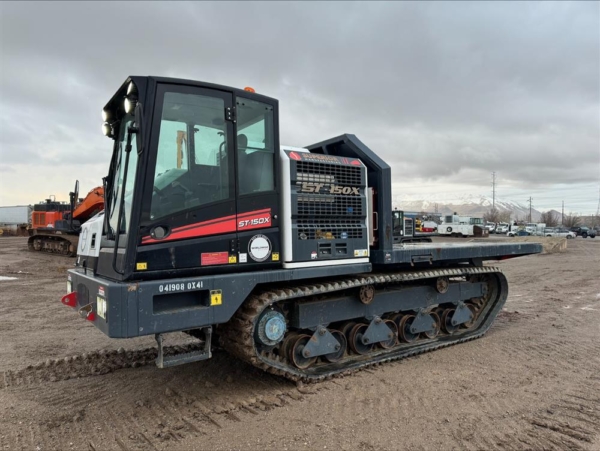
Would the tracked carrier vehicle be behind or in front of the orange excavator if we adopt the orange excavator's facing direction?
in front

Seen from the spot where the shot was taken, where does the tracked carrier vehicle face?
facing the viewer and to the left of the viewer

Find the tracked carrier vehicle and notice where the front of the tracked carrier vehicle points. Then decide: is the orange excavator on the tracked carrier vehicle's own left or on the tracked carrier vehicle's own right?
on the tracked carrier vehicle's own right

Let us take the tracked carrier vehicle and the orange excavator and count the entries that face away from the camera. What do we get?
0
